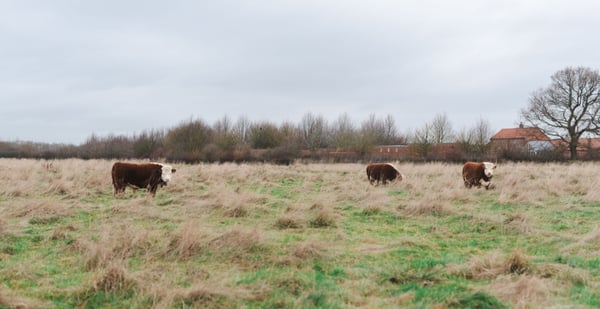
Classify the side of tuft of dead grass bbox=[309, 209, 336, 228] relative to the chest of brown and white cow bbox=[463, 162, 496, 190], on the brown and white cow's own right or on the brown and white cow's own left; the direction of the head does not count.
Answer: on the brown and white cow's own right

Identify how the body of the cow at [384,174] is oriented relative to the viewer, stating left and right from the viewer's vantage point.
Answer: facing to the right of the viewer

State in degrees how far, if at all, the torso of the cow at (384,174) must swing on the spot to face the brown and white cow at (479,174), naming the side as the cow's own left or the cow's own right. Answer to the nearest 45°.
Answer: approximately 45° to the cow's own right

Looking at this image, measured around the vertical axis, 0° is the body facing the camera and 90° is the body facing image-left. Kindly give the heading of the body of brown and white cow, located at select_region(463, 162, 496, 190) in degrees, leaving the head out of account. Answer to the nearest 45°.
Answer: approximately 315°

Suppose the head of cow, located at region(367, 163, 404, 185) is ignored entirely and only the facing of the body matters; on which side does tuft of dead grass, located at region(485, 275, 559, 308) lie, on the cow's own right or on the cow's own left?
on the cow's own right

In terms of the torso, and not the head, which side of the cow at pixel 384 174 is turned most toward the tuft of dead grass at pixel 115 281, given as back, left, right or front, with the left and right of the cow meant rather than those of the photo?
right

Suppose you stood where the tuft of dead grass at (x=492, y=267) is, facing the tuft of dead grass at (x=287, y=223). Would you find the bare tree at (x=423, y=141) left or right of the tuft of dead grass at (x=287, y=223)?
right

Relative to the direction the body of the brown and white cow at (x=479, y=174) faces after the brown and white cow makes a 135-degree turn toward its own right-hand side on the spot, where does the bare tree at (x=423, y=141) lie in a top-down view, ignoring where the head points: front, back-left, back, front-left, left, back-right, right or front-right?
right

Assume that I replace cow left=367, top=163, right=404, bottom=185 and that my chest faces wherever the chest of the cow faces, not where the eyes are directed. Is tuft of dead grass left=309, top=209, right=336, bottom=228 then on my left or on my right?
on my right

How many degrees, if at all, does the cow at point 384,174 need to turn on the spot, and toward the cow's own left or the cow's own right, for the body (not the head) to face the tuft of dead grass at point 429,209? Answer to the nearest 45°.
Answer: approximately 90° to the cow's own right

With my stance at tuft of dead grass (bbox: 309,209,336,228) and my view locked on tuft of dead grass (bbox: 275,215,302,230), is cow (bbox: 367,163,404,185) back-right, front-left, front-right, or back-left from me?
back-right

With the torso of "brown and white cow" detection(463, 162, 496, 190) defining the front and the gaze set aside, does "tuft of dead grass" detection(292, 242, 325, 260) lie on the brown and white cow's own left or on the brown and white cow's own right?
on the brown and white cow's own right

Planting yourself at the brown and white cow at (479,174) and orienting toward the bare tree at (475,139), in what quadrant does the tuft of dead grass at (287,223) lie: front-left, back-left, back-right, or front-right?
back-left

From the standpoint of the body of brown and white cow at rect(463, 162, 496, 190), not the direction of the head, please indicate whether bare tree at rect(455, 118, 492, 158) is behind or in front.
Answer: behind

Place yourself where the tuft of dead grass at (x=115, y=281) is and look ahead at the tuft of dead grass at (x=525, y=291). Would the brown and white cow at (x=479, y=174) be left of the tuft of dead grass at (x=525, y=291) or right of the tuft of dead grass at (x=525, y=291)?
left
